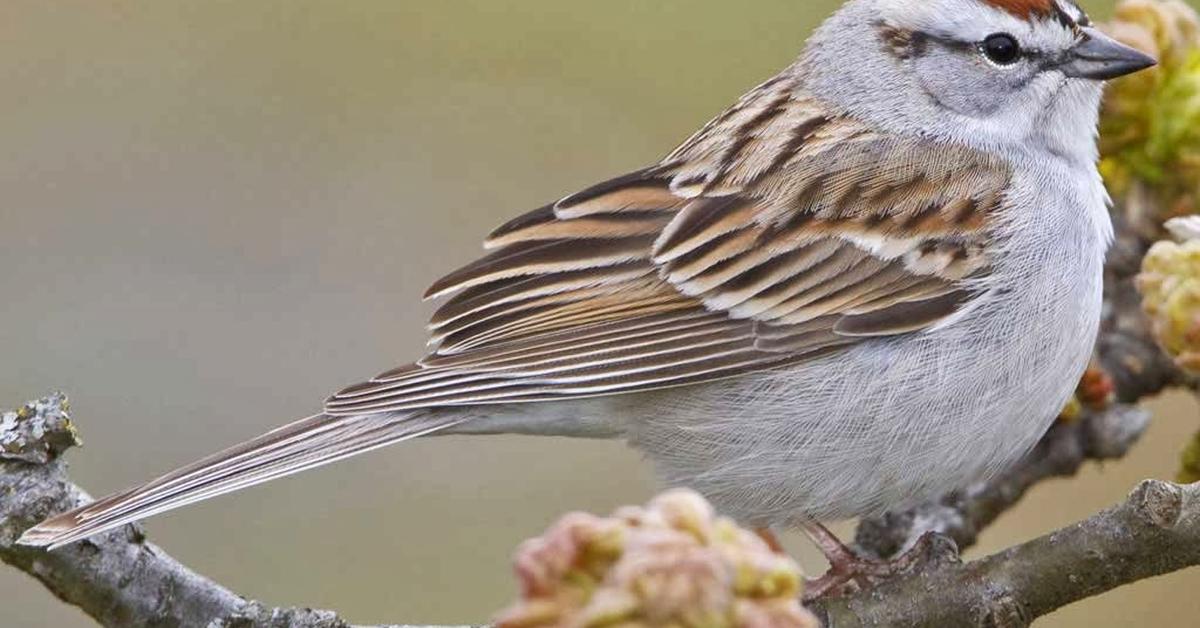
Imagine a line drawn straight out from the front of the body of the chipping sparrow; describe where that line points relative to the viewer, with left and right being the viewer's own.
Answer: facing to the right of the viewer

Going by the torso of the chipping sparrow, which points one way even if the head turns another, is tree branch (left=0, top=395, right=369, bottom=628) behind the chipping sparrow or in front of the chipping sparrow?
behind
